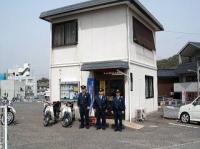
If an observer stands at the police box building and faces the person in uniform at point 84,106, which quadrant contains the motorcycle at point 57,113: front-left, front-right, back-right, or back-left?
front-right

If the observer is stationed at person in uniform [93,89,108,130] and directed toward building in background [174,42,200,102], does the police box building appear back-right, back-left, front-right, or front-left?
front-left

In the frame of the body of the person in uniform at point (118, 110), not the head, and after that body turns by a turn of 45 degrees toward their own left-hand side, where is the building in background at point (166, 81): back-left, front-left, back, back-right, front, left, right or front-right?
back-left

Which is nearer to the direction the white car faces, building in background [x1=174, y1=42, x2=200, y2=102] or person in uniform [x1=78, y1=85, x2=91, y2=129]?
the person in uniform

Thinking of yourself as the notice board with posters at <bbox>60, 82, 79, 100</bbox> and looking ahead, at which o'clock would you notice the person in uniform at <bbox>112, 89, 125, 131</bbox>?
The person in uniform is roughly at 11 o'clock from the notice board with posters.

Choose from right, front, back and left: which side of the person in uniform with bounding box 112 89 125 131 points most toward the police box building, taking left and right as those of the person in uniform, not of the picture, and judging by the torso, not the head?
back

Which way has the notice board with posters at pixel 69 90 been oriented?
toward the camera

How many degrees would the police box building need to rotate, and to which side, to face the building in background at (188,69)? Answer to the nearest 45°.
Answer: approximately 180°

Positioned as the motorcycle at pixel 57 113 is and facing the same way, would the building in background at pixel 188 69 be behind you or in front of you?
behind

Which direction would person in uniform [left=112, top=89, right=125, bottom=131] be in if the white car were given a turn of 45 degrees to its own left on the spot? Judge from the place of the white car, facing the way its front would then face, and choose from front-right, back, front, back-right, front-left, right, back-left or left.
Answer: front

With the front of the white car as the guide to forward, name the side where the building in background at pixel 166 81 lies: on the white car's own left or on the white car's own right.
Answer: on the white car's own right

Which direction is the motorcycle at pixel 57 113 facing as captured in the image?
toward the camera

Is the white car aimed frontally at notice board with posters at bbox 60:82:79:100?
yes

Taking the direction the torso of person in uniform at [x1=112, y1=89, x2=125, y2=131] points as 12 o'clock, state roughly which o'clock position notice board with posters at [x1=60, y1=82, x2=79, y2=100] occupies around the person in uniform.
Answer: The notice board with posters is roughly at 5 o'clock from the person in uniform.

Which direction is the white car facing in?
to the viewer's left
